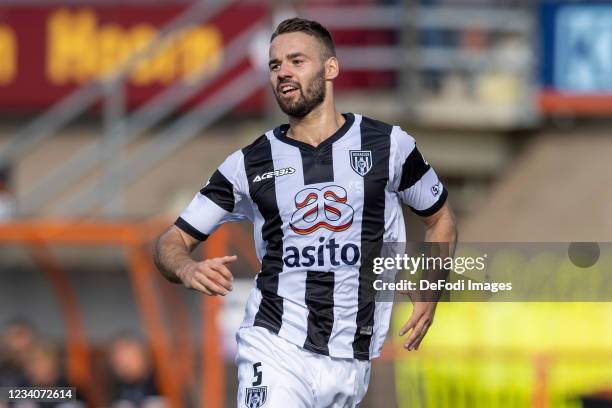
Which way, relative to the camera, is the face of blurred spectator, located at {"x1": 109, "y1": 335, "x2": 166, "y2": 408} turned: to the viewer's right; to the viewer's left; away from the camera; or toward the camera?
toward the camera

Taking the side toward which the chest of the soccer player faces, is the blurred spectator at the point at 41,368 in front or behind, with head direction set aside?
behind

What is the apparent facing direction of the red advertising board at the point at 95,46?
toward the camera

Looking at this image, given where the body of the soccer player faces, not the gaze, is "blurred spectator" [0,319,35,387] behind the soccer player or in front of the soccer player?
behind

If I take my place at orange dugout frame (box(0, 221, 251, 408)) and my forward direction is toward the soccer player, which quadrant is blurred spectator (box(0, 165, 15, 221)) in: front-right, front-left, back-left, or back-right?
back-right

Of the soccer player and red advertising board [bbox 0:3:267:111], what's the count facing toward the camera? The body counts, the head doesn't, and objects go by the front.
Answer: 2

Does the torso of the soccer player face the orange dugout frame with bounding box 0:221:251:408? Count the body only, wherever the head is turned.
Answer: no

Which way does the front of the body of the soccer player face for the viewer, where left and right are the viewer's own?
facing the viewer

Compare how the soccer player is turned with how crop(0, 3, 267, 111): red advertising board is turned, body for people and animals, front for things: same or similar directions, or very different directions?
same or similar directions

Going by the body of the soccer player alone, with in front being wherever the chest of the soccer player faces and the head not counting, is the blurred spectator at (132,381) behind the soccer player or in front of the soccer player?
behind
